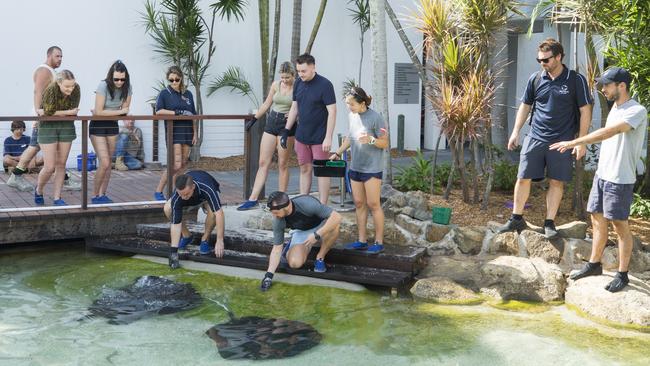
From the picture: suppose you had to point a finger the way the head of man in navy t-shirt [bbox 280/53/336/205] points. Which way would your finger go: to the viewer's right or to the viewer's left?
to the viewer's left

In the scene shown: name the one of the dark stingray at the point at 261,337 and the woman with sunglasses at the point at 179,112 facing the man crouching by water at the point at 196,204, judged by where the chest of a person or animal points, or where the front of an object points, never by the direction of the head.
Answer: the woman with sunglasses

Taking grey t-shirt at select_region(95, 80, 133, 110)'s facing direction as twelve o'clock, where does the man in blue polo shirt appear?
The man in blue polo shirt is roughly at 10 o'clock from the grey t-shirt.

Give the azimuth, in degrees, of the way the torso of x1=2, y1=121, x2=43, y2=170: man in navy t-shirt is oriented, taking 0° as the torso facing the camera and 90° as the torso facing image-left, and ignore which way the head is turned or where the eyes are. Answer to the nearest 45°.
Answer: approximately 0°

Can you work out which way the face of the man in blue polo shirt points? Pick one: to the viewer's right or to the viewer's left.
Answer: to the viewer's left

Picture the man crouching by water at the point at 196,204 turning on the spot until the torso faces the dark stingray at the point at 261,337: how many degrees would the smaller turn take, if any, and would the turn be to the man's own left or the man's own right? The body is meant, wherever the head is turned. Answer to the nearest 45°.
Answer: approximately 45° to the man's own left

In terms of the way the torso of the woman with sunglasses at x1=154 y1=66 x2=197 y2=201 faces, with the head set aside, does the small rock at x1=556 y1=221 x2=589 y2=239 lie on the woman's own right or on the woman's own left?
on the woman's own left

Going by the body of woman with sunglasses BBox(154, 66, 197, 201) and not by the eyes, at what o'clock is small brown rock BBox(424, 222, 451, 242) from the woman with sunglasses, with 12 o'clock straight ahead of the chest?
The small brown rock is roughly at 10 o'clock from the woman with sunglasses.
